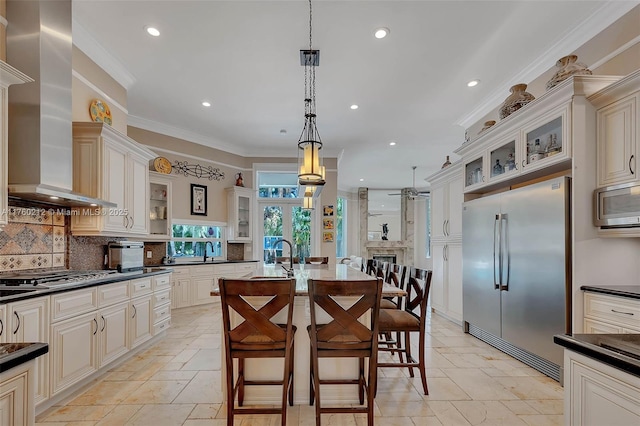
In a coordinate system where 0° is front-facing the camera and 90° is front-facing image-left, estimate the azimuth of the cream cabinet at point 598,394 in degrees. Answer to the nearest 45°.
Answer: approximately 45°

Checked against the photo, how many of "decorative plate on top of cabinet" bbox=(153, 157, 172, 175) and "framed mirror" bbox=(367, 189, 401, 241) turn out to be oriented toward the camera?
2

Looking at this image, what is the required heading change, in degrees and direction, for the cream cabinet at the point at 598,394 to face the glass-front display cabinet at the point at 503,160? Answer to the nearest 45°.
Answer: approximately 135° to its right

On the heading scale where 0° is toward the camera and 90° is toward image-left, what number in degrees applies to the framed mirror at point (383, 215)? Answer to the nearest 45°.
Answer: approximately 0°

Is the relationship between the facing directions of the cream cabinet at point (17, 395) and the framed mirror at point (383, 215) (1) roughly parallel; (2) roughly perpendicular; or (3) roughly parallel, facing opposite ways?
roughly perpendicular

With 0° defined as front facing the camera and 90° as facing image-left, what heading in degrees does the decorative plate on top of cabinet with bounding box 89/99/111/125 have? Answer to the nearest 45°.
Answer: approximately 315°

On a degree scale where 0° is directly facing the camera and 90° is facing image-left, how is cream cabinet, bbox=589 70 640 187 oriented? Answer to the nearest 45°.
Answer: approximately 45°

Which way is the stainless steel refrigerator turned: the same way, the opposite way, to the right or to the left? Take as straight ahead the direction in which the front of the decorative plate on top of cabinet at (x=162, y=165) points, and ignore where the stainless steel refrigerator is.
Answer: to the right
